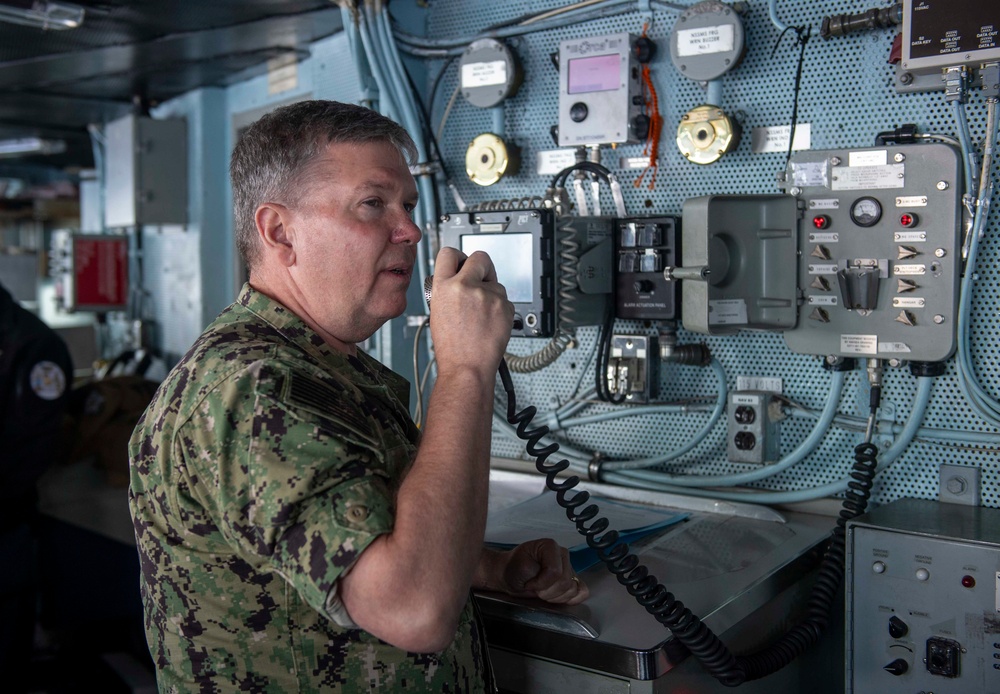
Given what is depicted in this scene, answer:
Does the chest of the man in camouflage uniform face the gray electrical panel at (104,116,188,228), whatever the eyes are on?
no

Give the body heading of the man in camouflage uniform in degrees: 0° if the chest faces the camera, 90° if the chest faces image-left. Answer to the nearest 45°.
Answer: approximately 270°

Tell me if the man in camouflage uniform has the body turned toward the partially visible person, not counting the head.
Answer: no
